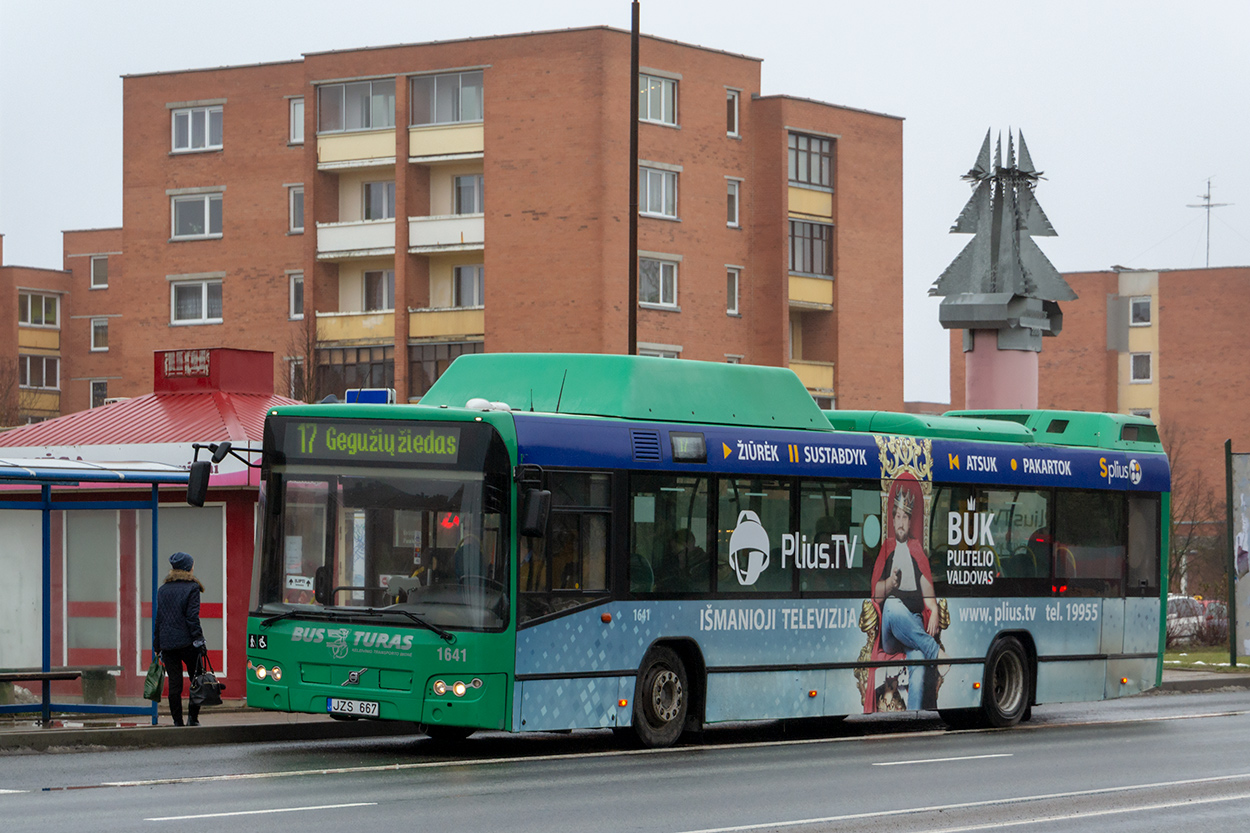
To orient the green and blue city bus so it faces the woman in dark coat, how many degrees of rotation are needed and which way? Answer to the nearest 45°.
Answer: approximately 45° to its right

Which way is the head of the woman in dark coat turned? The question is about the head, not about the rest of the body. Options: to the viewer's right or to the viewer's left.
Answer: to the viewer's right

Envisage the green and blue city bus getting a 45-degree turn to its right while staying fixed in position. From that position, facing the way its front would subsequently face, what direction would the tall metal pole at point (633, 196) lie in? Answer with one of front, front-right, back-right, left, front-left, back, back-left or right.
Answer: right

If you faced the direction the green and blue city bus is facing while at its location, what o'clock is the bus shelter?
The bus shelter is roughly at 2 o'clock from the green and blue city bus.

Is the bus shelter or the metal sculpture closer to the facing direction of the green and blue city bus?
the bus shelter

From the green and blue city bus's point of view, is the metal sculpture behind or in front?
behind
